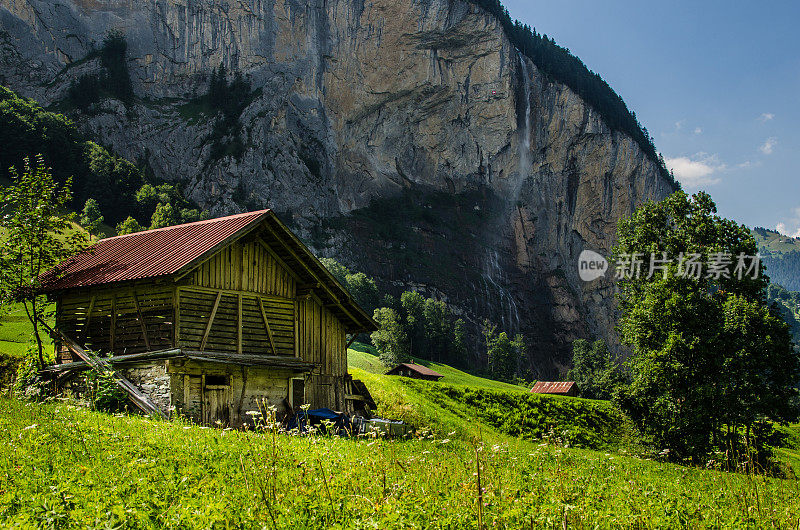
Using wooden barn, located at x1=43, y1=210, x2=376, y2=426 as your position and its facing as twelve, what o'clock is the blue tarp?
The blue tarp is roughly at 11 o'clock from the wooden barn.

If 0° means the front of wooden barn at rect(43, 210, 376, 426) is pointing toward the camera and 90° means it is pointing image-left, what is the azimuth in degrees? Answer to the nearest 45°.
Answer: approximately 315°

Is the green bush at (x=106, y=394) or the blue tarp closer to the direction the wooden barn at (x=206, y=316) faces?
the blue tarp

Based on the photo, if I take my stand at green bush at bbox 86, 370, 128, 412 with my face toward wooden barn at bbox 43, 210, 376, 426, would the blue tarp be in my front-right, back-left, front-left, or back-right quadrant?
front-right

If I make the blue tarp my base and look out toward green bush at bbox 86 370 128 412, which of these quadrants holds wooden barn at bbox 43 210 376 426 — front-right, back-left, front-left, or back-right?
front-right

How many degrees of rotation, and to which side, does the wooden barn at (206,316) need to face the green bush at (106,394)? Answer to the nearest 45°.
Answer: approximately 90° to its right
